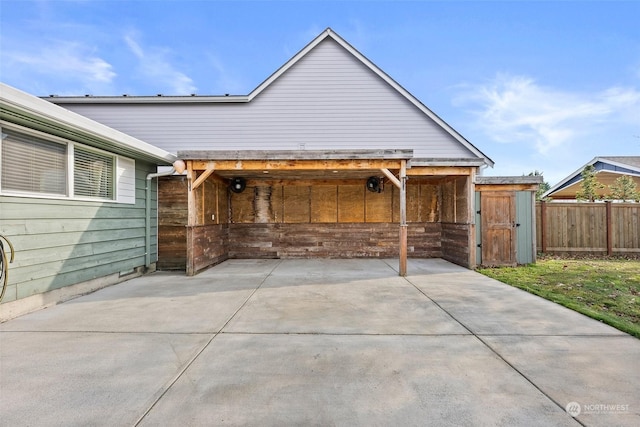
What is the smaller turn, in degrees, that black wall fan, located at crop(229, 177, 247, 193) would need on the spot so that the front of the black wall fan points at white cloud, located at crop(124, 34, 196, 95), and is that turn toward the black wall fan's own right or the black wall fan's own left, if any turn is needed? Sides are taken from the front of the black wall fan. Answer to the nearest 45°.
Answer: approximately 135° to the black wall fan's own right

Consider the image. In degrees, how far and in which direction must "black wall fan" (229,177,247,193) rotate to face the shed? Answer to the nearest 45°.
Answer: approximately 45° to its left

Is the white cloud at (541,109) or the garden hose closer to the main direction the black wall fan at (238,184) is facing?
the garden hose

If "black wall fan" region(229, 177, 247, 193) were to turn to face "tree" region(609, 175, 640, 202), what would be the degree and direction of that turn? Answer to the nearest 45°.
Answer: approximately 90° to its left

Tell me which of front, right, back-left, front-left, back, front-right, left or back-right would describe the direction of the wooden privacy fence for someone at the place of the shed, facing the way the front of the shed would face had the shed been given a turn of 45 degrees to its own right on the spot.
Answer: back

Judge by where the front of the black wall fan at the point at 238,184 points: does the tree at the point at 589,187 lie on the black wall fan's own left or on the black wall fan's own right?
on the black wall fan's own left

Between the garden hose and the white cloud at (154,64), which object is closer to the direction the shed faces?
the garden hose

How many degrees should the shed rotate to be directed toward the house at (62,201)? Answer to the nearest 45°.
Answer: approximately 45° to its right

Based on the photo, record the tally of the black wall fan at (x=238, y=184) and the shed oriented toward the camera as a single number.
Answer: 2

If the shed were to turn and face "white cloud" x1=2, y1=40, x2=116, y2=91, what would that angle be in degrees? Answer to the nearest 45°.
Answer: approximately 90° to its right

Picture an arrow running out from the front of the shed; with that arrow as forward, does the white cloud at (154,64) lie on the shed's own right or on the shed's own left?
on the shed's own right

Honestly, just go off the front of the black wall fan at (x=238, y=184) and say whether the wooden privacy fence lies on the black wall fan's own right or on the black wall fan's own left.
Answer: on the black wall fan's own left

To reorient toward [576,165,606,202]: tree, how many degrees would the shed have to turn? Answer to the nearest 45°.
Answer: approximately 180°
